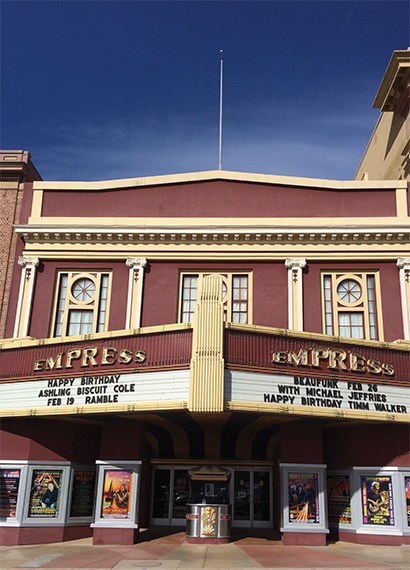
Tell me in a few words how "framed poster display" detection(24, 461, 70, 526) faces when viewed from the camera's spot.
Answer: facing the viewer

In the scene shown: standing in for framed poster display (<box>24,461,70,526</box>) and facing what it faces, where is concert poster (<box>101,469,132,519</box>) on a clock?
The concert poster is roughly at 10 o'clock from the framed poster display.

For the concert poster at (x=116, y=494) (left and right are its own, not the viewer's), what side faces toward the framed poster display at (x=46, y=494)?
right

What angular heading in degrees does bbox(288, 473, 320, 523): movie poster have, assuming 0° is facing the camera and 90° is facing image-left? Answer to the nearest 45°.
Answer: approximately 0°

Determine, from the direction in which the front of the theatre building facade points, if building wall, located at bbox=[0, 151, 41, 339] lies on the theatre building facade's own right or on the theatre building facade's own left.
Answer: on the theatre building facade's own right

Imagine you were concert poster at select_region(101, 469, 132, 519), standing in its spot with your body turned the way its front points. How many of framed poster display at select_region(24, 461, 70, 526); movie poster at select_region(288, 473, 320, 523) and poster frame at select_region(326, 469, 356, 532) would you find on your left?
2

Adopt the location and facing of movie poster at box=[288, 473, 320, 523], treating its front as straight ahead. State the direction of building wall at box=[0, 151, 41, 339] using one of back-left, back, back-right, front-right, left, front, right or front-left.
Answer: right

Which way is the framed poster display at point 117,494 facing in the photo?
toward the camera

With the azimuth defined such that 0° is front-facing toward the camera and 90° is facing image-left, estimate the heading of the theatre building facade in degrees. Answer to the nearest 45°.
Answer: approximately 0°
